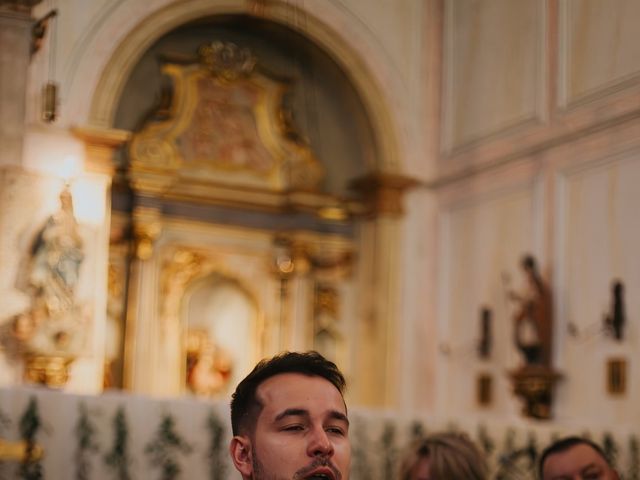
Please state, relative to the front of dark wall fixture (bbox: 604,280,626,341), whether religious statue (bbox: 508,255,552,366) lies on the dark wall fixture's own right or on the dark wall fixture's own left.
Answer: on the dark wall fixture's own right

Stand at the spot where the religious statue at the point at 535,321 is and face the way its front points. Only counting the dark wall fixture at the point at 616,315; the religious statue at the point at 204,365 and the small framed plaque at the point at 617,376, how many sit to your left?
2

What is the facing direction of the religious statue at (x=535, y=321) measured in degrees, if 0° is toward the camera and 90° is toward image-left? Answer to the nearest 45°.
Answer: approximately 45°

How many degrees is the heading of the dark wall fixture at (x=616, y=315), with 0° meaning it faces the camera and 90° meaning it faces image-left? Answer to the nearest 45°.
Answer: approximately 45°

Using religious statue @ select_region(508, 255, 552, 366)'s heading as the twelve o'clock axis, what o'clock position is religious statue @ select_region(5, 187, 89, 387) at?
religious statue @ select_region(5, 187, 89, 387) is roughly at 1 o'clock from religious statue @ select_region(508, 255, 552, 366).

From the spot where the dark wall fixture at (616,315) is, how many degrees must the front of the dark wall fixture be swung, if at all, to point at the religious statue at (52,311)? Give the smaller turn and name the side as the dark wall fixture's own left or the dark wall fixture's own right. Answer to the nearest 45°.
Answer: approximately 45° to the dark wall fixture's own right

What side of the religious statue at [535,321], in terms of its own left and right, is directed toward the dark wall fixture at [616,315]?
left

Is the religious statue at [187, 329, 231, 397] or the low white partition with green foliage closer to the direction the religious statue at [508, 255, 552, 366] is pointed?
the low white partition with green foliage

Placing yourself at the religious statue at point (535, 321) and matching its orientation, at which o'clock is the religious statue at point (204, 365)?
the religious statue at point (204, 365) is roughly at 2 o'clock from the religious statue at point (535, 321).

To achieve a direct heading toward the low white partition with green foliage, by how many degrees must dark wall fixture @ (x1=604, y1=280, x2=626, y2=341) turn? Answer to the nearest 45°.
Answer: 0° — it already faces it
